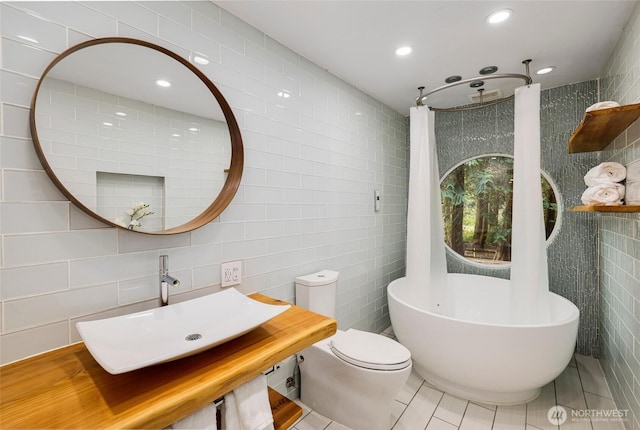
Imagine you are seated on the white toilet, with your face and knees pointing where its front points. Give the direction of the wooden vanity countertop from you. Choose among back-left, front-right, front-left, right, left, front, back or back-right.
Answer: right

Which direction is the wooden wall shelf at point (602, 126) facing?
to the viewer's left

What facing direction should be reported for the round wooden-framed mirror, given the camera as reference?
facing the viewer and to the right of the viewer

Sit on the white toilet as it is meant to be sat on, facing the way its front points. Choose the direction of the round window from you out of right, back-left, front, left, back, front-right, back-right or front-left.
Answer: left

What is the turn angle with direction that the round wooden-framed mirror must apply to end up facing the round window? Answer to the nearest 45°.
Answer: approximately 45° to its left

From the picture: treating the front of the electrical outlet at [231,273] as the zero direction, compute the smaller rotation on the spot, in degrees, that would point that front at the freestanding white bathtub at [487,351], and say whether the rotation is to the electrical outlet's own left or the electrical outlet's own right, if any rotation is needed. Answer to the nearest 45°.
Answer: approximately 45° to the electrical outlet's own left

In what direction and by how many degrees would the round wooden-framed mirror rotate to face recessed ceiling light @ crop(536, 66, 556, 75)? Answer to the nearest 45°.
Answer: approximately 45° to its left

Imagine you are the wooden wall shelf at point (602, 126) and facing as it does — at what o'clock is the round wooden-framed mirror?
The round wooden-framed mirror is roughly at 10 o'clock from the wooden wall shelf.

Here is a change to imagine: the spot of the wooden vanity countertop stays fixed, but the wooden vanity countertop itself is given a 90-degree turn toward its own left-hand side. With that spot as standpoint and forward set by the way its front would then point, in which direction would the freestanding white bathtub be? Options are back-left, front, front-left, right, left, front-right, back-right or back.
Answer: front-right

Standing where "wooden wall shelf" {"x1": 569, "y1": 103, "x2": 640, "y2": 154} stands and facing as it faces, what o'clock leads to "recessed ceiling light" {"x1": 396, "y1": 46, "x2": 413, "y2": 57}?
The recessed ceiling light is roughly at 11 o'clock from the wooden wall shelf.
